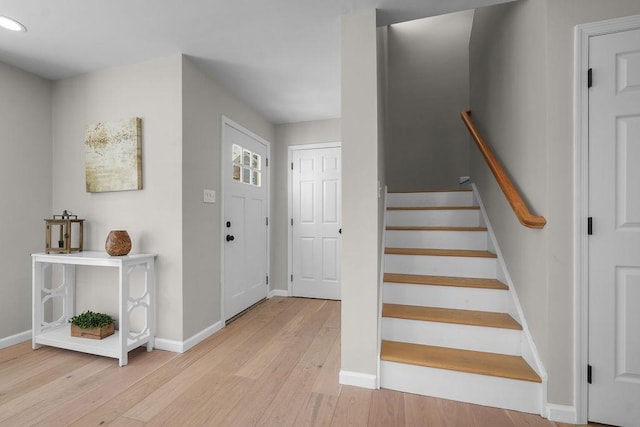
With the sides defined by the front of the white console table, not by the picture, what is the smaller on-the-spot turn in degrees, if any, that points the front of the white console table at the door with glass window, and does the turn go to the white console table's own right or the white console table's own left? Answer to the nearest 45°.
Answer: approximately 135° to the white console table's own left

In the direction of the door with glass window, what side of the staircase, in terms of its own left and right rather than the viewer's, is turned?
right

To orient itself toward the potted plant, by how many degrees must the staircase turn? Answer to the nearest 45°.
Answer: approximately 90° to its right

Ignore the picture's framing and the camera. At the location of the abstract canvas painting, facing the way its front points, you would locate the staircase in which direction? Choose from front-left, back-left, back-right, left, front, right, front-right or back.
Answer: left

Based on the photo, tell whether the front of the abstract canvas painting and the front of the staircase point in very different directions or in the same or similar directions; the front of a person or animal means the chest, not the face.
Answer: same or similar directions

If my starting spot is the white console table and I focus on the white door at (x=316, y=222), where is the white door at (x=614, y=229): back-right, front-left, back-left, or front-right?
front-right

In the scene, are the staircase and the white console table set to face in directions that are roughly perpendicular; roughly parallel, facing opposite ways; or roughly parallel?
roughly parallel

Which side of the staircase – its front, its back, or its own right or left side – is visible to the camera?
front

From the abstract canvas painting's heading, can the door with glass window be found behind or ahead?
behind

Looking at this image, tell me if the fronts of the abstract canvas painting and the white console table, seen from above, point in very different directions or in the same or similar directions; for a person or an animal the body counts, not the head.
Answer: same or similar directions

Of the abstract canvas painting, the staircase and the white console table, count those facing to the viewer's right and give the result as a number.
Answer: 0

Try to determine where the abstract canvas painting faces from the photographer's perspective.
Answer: facing the viewer and to the left of the viewer

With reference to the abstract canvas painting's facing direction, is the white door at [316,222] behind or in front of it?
behind
